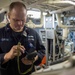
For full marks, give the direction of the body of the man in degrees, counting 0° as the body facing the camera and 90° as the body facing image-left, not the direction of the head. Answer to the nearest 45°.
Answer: approximately 0°
